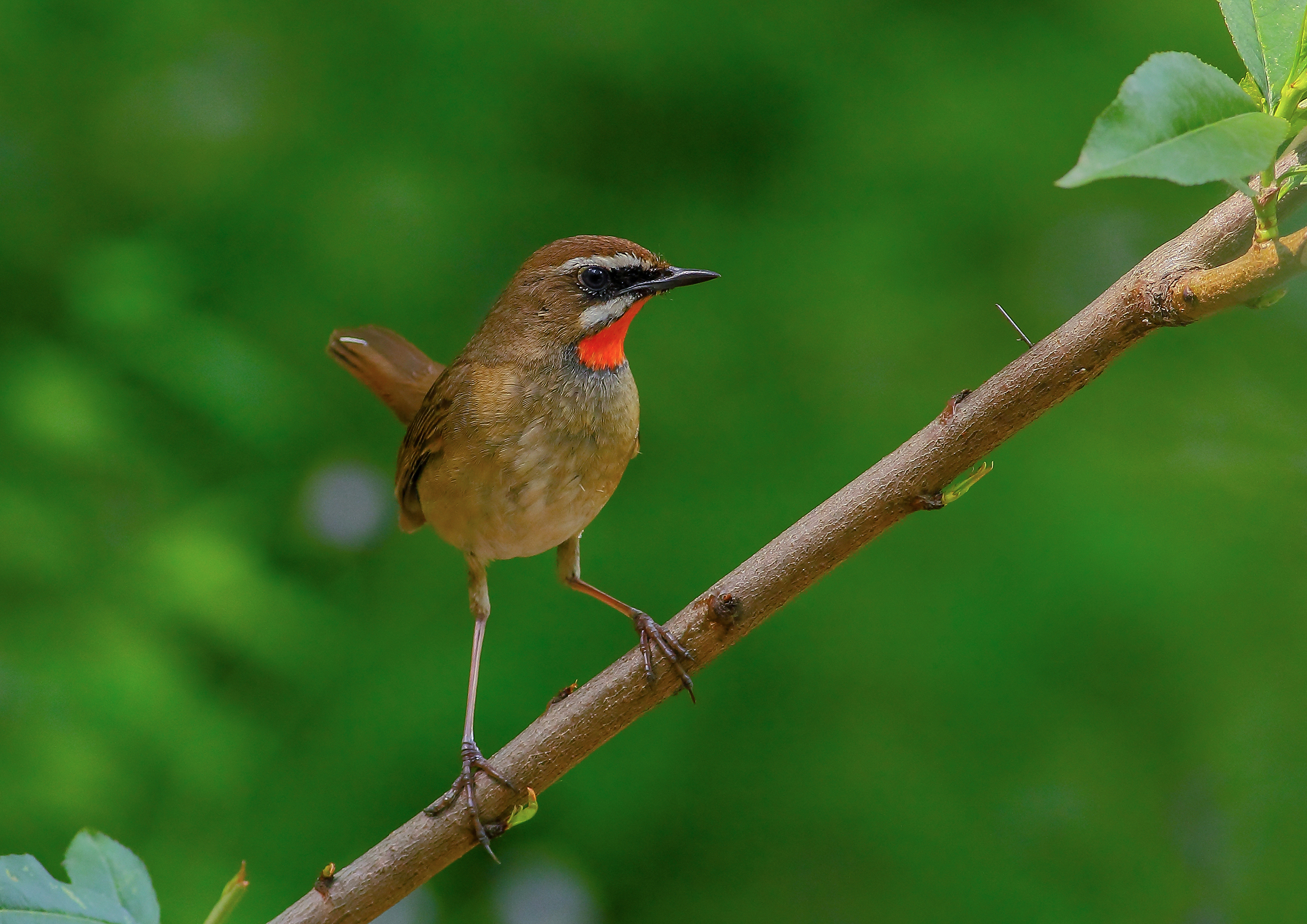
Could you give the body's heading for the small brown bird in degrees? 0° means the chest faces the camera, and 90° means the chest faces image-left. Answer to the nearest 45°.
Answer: approximately 315°

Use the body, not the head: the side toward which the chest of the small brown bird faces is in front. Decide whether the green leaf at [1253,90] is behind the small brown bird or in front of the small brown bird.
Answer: in front
